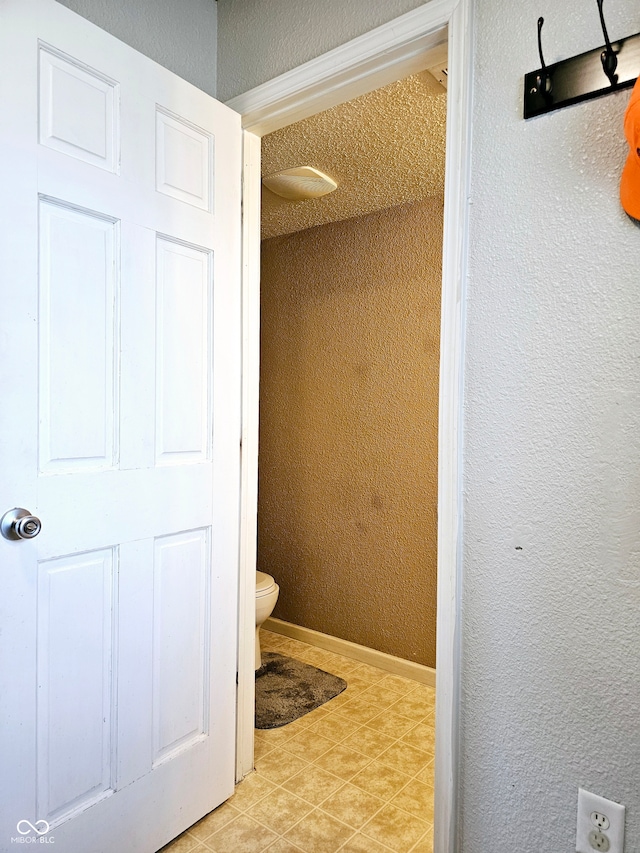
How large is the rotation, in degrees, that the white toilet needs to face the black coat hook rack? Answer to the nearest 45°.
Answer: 0° — it already faces it

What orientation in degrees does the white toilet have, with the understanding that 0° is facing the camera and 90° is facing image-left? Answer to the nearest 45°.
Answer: approximately 315°

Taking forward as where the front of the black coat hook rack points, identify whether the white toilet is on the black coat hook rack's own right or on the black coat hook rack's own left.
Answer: on the black coat hook rack's own right

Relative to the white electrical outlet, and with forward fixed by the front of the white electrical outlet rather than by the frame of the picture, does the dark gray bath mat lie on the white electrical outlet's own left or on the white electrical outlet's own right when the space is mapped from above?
on the white electrical outlet's own right

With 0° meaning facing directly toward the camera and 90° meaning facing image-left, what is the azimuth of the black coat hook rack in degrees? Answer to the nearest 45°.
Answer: approximately 45°

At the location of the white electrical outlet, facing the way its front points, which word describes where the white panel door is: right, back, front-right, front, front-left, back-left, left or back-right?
front-right

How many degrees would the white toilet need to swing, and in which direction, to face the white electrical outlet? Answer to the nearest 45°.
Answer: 0° — it already faces it

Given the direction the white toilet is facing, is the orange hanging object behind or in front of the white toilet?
in front
